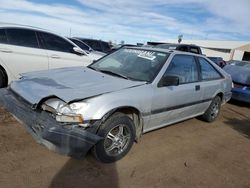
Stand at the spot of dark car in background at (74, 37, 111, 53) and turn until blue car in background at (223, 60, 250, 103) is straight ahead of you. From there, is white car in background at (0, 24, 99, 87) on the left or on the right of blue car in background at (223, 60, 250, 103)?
right

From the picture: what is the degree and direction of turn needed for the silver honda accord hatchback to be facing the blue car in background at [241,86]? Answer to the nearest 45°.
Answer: approximately 180°

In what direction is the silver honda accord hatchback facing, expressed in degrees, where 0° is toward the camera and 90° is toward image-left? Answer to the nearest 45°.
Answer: approximately 45°

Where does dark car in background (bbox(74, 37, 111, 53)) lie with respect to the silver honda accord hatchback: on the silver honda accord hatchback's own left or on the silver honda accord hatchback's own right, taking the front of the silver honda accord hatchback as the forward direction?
on the silver honda accord hatchback's own right

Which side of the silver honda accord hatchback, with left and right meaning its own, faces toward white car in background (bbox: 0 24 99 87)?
right

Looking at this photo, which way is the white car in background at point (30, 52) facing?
to the viewer's right

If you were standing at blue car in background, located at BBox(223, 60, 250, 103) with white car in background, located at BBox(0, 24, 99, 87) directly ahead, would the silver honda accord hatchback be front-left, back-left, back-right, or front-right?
front-left
